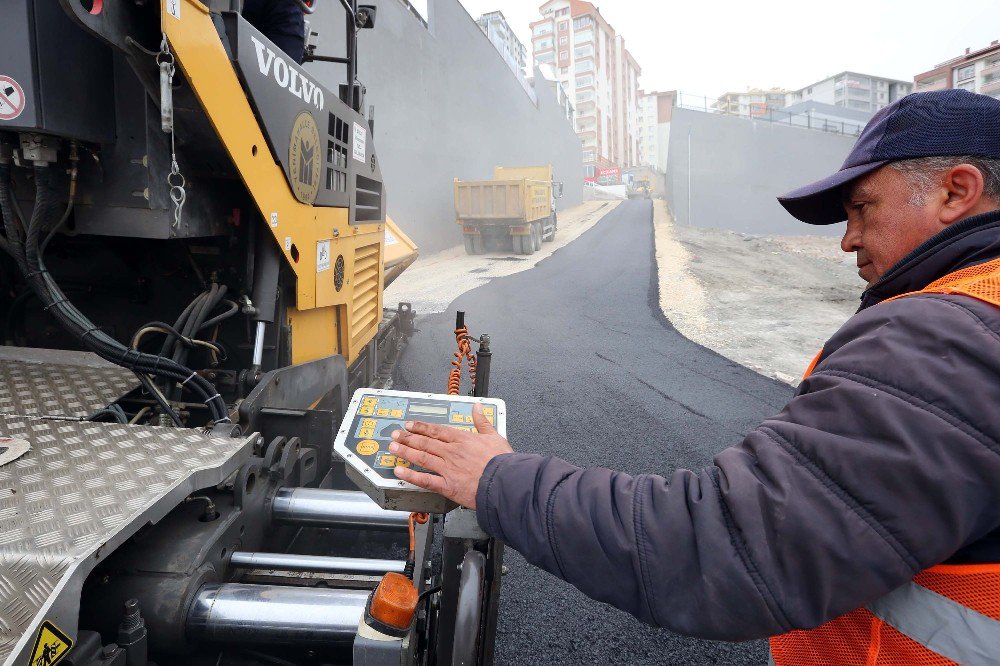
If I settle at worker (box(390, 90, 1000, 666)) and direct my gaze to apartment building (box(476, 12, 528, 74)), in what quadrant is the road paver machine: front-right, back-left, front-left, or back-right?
front-left

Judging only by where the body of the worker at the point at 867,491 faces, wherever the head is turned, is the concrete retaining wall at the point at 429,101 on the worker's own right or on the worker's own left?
on the worker's own right

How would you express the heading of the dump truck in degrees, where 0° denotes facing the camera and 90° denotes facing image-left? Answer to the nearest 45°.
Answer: approximately 225°

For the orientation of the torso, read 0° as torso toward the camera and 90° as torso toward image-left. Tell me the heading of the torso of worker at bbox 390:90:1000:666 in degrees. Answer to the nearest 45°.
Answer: approximately 90°

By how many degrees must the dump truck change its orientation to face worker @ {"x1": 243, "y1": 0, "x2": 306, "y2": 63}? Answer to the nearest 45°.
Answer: approximately 135° to its right

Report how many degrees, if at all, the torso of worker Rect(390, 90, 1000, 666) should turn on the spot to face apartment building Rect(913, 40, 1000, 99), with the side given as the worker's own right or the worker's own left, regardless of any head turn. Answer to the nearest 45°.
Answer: approximately 90° to the worker's own right

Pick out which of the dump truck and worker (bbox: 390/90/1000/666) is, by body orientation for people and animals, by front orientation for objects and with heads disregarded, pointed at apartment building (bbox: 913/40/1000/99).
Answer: the dump truck

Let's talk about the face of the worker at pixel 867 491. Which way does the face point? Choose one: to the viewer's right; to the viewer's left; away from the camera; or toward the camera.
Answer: to the viewer's left

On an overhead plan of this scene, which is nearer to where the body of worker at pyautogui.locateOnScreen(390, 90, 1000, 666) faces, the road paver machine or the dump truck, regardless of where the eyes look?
the road paver machine

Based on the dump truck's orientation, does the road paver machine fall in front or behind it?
behind

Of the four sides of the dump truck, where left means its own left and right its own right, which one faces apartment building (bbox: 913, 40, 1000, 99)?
front

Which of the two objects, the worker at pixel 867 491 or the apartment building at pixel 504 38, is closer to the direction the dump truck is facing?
the apartment building

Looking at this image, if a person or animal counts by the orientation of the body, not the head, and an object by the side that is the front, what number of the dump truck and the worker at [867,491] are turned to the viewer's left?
1
